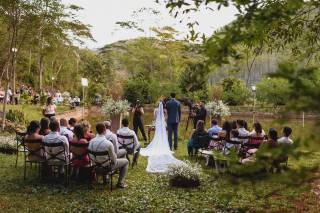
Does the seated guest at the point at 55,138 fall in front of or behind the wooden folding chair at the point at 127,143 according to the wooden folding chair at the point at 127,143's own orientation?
behind

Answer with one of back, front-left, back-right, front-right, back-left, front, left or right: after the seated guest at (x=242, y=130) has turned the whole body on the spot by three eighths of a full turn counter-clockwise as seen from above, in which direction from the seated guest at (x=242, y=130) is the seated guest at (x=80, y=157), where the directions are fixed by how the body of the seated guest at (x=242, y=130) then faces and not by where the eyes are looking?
front-right

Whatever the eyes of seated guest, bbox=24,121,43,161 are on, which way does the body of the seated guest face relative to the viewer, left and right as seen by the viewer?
facing away from the viewer

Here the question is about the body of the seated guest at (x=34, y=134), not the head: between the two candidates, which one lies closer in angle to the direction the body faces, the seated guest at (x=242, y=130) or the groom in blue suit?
the groom in blue suit

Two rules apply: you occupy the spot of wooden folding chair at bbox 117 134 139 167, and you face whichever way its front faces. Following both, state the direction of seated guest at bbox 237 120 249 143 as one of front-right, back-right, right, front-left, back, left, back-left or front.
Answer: front-right

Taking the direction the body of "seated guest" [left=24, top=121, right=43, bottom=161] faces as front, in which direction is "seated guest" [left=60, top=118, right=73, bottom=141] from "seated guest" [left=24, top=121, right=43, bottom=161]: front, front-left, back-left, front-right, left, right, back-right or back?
front-right

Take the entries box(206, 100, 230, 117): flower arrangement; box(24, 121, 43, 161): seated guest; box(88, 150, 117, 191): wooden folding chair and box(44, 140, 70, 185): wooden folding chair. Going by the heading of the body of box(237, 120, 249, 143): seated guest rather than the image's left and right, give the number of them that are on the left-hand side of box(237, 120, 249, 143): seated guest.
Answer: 3

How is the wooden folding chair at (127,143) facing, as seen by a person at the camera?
facing away from the viewer and to the right of the viewer

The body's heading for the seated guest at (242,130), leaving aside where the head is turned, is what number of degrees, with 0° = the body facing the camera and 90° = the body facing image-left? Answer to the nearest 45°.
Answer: approximately 135°

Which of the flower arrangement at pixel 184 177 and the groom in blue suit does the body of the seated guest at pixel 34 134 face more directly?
the groom in blue suit

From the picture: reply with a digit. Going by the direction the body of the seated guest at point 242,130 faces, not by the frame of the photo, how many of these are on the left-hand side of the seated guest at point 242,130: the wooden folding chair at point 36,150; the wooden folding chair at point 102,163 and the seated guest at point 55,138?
3
